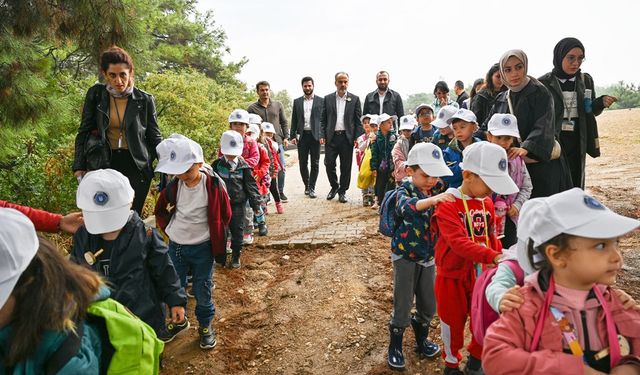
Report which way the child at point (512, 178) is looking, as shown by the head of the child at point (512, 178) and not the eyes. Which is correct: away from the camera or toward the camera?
toward the camera

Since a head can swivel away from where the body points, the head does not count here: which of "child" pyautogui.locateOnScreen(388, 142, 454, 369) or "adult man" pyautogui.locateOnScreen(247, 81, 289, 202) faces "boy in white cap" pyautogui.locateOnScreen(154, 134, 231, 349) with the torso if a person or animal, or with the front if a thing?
the adult man

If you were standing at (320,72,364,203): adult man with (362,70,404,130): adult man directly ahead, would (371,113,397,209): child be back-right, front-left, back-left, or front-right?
front-right

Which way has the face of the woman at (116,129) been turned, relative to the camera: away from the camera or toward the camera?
toward the camera

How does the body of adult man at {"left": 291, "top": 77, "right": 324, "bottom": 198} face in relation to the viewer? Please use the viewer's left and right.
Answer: facing the viewer

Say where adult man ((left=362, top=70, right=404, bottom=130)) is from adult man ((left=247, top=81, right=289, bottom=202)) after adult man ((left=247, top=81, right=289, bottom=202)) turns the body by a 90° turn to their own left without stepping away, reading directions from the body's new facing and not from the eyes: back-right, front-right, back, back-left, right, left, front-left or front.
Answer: front

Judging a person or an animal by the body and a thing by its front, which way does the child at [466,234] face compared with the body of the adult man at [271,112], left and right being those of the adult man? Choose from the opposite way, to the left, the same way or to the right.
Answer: the same way

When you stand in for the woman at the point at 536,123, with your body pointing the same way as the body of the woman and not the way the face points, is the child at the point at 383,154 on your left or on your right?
on your right

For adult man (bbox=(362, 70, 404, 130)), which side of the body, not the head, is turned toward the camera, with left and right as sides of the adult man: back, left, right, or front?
front

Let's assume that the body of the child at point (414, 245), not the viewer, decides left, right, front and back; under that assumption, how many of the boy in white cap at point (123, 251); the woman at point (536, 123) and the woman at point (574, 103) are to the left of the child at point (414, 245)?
2

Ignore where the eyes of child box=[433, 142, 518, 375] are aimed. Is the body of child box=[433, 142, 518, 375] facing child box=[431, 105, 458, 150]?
no

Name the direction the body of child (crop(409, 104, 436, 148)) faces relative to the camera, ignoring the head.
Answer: toward the camera

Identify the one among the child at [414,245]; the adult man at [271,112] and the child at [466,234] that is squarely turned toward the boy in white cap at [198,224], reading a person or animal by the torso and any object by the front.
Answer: the adult man

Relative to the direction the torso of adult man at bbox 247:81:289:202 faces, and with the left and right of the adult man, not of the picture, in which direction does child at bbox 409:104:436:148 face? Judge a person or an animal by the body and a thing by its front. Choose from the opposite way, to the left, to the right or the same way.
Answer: the same way

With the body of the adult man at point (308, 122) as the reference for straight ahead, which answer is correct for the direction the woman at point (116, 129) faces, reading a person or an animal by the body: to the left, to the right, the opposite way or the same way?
the same way

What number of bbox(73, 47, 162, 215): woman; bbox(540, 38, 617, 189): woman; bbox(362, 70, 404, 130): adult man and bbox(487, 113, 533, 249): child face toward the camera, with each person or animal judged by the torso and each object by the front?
4
